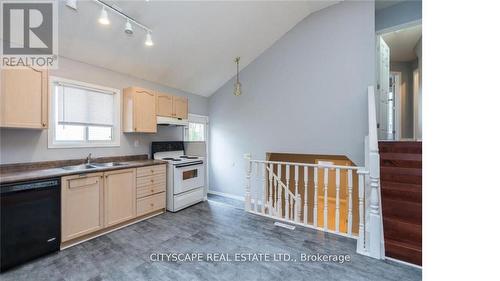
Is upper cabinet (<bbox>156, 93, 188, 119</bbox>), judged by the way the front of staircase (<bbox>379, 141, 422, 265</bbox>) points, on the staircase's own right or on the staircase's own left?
on the staircase's own right

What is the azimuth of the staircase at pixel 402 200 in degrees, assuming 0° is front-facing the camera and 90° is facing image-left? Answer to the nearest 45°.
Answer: approximately 0°

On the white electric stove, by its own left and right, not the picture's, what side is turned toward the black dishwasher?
right

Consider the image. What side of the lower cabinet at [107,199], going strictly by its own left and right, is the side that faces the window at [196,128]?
left

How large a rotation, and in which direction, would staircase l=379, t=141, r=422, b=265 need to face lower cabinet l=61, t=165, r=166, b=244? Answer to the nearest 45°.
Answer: approximately 45° to its right

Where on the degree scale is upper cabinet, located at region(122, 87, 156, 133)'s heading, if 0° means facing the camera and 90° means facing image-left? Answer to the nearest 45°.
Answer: approximately 315°

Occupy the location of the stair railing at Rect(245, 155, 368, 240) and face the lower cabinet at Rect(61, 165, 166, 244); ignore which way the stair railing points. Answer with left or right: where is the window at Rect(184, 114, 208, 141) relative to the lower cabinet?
right

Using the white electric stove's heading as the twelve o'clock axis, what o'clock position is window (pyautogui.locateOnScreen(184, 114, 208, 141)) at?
The window is roughly at 8 o'clock from the white electric stove.

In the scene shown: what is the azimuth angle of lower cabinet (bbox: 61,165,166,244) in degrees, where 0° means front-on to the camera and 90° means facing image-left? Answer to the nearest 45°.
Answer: approximately 315°
